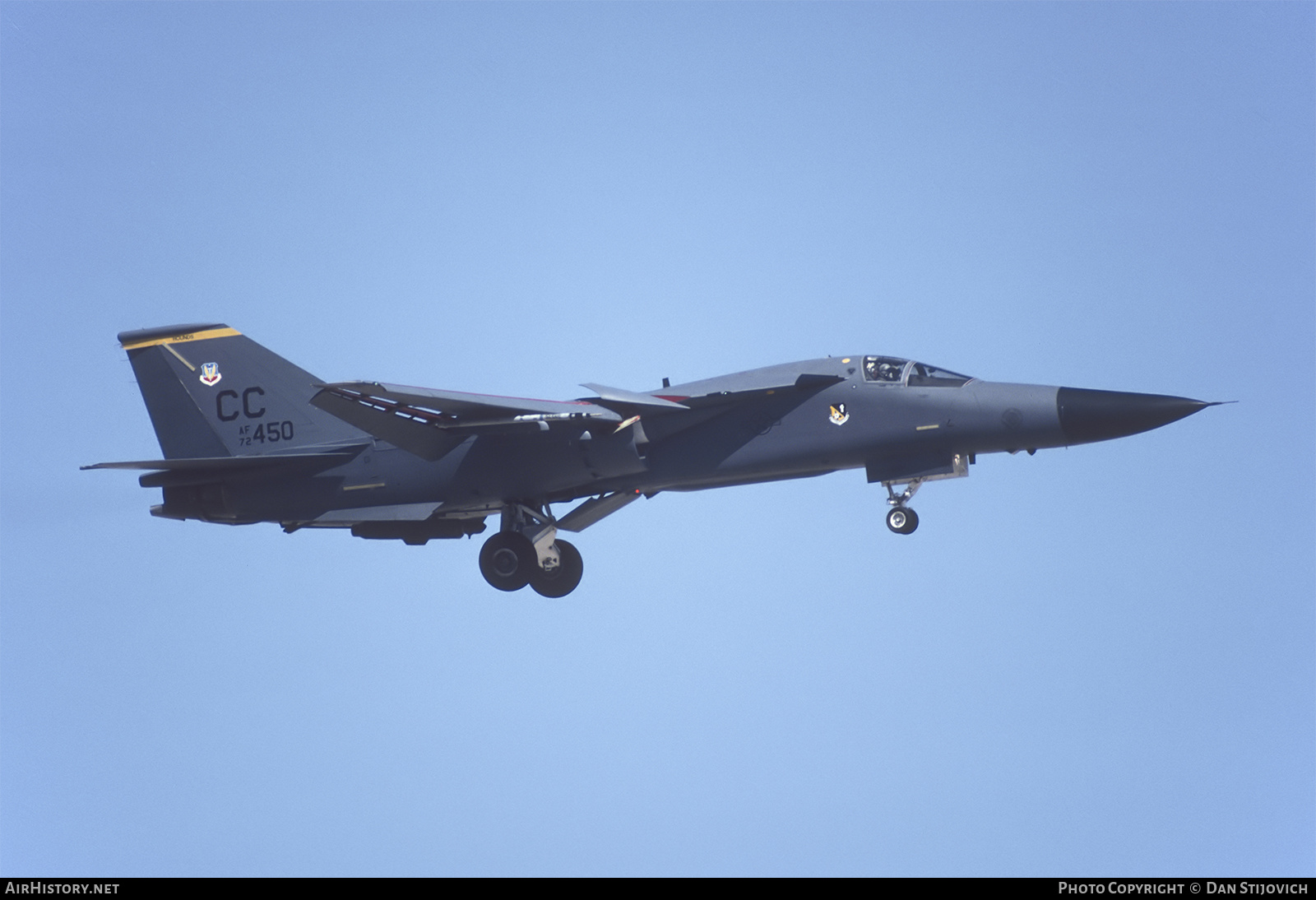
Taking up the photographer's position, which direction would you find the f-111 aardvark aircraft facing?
facing to the right of the viewer
